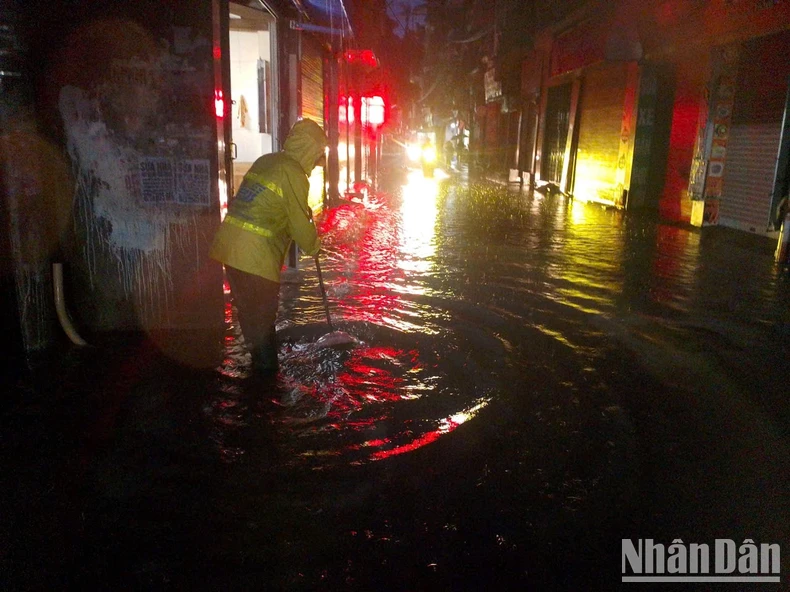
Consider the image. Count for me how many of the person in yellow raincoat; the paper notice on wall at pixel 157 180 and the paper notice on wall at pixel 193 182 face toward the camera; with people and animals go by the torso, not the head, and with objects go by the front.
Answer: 2

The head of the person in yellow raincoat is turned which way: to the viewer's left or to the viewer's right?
to the viewer's right

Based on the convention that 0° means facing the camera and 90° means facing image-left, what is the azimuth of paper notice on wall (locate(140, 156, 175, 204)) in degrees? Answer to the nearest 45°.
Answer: approximately 0°

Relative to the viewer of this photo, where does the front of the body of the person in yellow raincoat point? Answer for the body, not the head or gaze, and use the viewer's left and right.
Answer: facing away from the viewer and to the right of the viewer

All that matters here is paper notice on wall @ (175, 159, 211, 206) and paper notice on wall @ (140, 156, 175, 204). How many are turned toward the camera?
2

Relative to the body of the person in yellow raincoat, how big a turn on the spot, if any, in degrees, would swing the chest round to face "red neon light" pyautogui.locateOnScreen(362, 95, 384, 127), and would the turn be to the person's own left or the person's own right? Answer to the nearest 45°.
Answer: approximately 45° to the person's own left

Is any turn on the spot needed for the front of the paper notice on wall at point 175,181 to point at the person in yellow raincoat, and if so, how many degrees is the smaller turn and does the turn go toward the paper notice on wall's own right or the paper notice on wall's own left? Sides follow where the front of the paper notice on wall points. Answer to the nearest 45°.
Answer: approximately 45° to the paper notice on wall's own left

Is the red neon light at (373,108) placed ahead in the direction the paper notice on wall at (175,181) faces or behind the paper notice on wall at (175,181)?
behind

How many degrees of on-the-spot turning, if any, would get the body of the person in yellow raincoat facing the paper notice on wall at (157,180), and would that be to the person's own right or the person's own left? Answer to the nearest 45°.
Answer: approximately 90° to the person's own left

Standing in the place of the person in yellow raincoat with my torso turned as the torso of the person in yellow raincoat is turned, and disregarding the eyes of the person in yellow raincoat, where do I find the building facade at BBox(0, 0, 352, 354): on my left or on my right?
on my left
